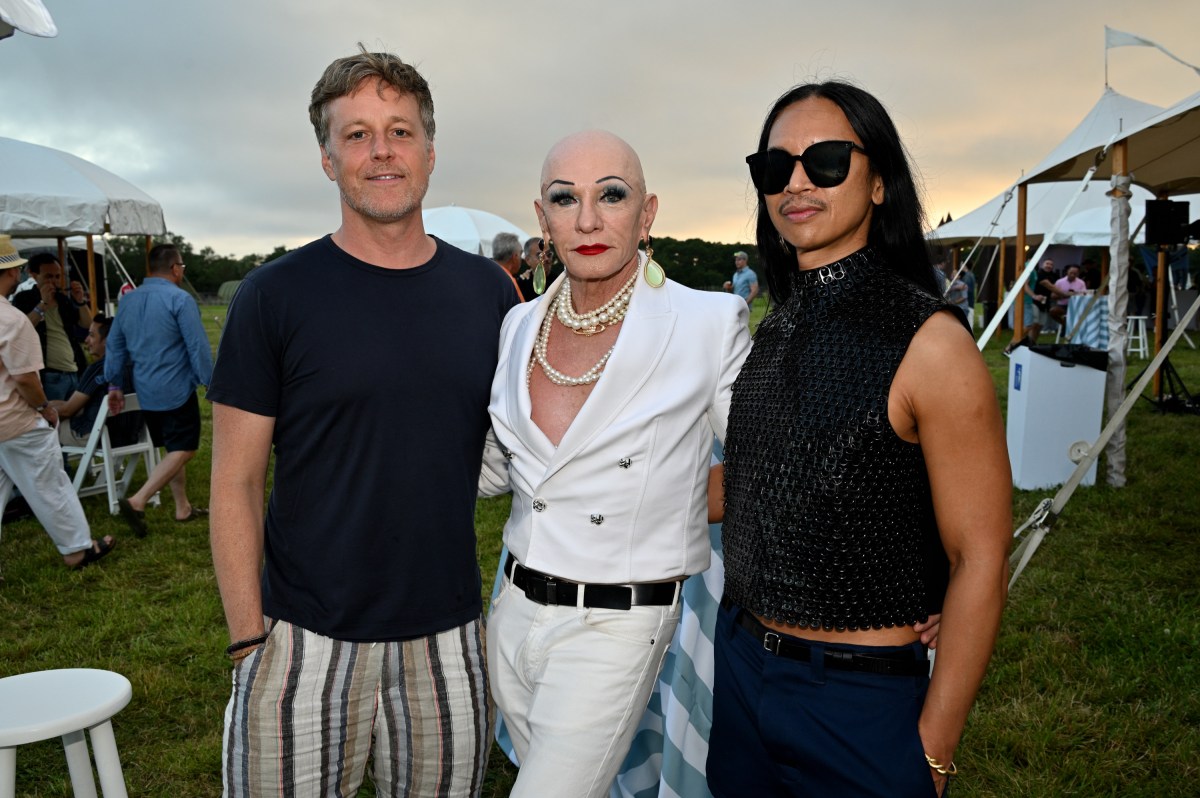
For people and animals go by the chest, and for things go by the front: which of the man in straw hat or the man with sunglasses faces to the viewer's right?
the man in straw hat

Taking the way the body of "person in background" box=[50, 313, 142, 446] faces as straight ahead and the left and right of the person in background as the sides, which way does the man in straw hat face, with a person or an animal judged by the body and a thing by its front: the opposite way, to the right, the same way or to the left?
the opposite way

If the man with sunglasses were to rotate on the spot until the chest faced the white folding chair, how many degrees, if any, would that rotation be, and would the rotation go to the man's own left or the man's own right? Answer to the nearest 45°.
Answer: approximately 90° to the man's own right

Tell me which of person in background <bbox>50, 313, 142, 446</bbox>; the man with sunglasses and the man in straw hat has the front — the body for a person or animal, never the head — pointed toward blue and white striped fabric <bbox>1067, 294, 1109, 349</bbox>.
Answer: the man in straw hat

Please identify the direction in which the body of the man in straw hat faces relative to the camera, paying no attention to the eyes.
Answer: to the viewer's right

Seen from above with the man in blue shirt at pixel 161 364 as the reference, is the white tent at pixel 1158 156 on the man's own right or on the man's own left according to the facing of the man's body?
on the man's own right

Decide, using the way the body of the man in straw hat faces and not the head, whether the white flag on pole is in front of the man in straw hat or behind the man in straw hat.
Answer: in front

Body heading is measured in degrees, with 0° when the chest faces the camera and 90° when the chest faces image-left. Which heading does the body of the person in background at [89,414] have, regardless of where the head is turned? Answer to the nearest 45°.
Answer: approximately 90°

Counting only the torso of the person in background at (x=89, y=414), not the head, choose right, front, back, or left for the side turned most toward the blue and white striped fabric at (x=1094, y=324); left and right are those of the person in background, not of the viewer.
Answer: back

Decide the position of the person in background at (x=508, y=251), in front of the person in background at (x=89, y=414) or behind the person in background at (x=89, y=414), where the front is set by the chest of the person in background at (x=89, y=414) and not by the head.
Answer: behind

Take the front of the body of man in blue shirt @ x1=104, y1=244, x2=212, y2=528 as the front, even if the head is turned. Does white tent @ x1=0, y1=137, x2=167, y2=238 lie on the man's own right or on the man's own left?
on the man's own left
